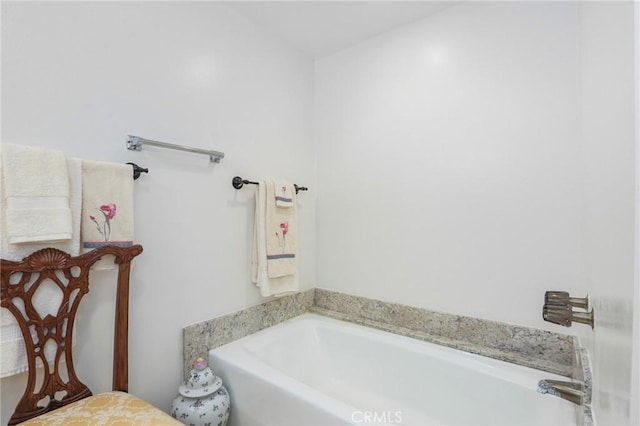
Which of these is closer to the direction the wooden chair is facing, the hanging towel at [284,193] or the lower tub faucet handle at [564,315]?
the lower tub faucet handle

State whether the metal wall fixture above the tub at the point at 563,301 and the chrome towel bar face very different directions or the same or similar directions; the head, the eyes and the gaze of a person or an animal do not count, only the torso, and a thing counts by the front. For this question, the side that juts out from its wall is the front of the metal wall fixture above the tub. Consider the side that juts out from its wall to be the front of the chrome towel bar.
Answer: very different directions

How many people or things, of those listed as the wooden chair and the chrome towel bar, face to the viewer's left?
0

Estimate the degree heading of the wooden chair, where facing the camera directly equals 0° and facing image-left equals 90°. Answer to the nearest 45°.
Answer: approximately 315°

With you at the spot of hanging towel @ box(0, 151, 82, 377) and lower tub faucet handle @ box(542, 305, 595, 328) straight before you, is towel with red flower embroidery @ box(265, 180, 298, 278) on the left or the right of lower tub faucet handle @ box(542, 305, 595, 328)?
left
